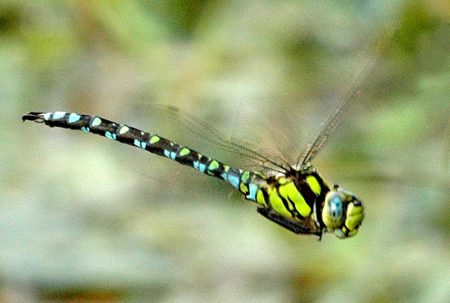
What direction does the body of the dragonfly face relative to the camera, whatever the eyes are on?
to the viewer's right
